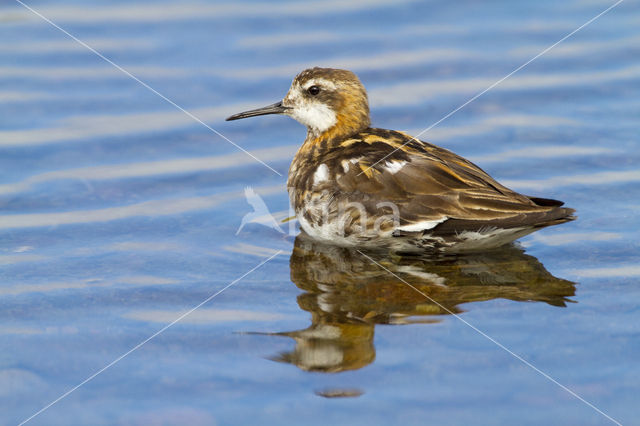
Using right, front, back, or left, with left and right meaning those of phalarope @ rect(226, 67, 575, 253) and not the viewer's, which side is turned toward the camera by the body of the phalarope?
left
